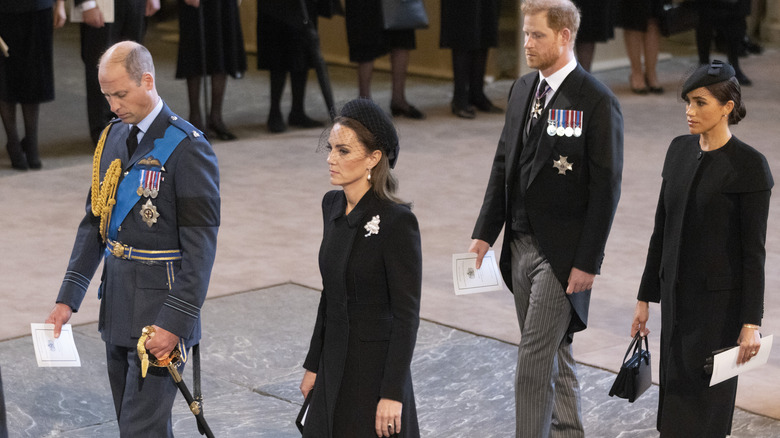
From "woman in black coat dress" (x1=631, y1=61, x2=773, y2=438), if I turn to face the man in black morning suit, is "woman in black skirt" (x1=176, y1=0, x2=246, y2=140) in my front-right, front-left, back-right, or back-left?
front-right

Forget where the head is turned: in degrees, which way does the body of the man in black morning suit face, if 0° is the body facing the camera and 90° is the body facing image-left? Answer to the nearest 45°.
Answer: approximately 45°

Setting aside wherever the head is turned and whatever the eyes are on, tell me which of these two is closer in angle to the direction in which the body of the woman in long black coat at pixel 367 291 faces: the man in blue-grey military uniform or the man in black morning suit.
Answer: the man in blue-grey military uniform

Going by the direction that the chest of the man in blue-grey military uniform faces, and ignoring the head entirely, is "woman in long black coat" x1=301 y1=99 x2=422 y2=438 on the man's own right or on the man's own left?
on the man's own left

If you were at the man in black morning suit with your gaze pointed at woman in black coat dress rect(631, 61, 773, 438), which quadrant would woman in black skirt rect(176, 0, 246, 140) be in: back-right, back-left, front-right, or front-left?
back-left

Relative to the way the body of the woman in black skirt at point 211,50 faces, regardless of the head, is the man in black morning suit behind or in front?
in front

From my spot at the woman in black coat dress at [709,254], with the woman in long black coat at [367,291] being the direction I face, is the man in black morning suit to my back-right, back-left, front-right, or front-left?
front-right

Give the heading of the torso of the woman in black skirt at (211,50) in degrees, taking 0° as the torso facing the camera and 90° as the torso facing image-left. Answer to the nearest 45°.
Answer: approximately 315°

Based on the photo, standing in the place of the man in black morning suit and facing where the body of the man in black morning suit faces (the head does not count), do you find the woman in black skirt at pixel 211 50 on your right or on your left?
on your right

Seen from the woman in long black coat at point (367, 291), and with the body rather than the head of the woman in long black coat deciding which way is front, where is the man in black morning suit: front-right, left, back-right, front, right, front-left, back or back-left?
back

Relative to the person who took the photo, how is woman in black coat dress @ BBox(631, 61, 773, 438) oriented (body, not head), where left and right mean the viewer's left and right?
facing the viewer and to the left of the viewer

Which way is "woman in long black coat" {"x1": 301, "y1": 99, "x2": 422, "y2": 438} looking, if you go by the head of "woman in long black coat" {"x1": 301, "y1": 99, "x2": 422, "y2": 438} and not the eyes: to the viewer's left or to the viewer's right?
to the viewer's left

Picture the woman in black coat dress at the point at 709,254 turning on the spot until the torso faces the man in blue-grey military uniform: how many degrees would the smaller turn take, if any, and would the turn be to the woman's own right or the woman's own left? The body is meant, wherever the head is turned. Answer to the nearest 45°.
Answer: approximately 45° to the woman's own right

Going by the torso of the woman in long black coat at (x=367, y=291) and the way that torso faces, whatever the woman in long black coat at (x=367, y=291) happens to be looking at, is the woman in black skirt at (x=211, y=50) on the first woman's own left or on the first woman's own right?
on the first woman's own right
